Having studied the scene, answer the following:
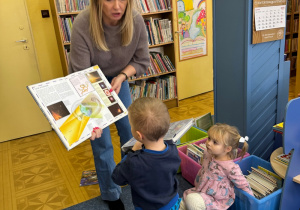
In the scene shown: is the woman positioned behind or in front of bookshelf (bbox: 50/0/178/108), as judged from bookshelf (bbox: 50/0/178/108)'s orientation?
in front

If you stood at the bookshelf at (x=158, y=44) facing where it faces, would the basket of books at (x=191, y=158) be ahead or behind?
ahead

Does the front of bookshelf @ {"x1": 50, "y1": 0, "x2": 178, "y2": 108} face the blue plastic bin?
yes

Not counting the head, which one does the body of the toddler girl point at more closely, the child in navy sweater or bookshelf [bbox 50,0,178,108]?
the child in navy sweater

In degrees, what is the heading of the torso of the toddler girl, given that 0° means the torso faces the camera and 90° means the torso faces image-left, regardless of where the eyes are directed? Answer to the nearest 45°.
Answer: approximately 45°

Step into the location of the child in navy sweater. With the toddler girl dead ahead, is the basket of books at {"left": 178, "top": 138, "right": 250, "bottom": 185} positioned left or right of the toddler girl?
left

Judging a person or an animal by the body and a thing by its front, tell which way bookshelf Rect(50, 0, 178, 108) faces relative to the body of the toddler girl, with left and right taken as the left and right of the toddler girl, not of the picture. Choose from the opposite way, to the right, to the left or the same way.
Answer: to the left

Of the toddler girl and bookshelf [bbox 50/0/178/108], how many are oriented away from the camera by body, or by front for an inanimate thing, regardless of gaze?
0

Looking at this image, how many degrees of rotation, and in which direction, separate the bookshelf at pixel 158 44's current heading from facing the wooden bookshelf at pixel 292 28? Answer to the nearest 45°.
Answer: approximately 90° to its left

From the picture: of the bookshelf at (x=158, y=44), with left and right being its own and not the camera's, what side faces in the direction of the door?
right

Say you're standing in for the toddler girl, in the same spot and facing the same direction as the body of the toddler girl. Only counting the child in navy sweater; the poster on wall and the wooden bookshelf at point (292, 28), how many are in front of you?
1

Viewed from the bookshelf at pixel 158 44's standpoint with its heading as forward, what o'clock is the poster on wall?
The poster on wall is roughly at 8 o'clock from the bookshelf.

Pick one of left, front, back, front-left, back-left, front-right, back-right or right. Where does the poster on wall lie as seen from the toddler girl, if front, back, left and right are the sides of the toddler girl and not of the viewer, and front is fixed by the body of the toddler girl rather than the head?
back-right
